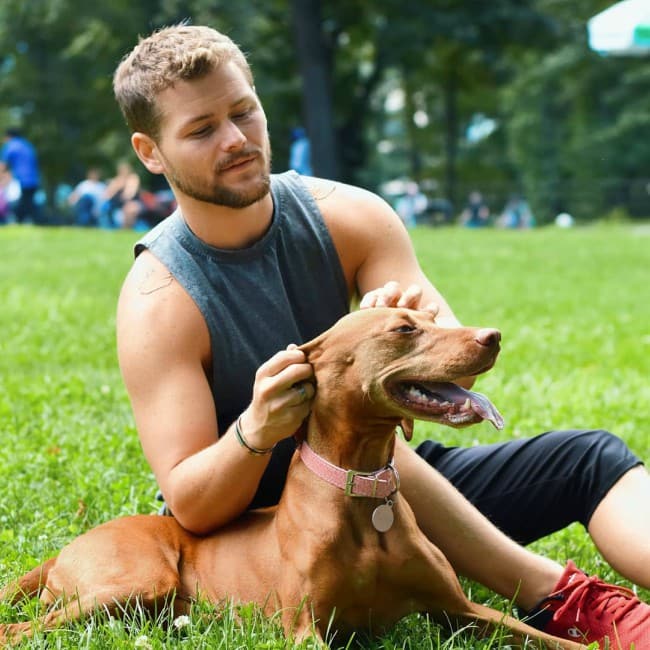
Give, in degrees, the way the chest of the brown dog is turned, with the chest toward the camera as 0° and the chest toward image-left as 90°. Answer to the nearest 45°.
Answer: approximately 315°

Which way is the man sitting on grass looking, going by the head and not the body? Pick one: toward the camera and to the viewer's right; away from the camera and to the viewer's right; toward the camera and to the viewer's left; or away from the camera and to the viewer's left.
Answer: toward the camera and to the viewer's right

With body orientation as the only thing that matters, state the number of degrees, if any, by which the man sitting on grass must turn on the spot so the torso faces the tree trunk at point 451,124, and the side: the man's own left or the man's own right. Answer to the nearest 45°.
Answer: approximately 135° to the man's own left

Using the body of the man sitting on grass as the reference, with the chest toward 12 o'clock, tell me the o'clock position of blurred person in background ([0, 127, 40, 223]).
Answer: The blurred person in background is roughly at 7 o'clock from the man sitting on grass.

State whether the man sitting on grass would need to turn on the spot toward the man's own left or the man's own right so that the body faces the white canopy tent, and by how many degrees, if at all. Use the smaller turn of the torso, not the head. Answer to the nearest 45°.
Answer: approximately 135° to the man's own left

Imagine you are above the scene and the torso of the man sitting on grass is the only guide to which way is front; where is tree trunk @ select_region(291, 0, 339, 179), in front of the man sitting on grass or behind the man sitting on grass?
behind

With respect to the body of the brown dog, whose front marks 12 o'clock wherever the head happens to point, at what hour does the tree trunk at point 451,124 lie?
The tree trunk is roughly at 8 o'clock from the brown dog.

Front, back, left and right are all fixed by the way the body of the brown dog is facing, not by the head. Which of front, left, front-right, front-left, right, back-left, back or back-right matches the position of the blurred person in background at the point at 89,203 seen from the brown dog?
back-left

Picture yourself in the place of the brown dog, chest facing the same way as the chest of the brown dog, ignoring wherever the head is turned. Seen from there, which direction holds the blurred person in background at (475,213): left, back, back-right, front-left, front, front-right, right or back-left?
back-left

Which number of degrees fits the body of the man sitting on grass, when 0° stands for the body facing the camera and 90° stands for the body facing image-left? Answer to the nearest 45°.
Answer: approximately 315°
